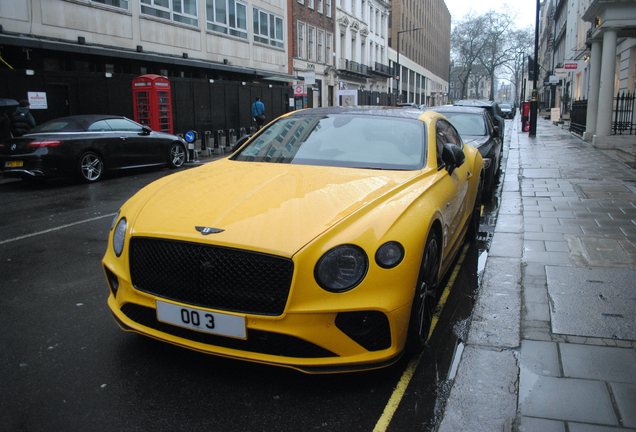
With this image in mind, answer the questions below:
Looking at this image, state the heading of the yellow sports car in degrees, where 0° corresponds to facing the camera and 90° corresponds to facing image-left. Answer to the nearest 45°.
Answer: approximately 45°

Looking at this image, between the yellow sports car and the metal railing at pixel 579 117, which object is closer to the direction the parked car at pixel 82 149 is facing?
the metal railing

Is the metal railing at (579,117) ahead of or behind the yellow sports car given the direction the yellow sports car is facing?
behind

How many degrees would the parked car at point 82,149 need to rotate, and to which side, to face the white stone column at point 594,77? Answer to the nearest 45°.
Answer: approximately 45° to its right

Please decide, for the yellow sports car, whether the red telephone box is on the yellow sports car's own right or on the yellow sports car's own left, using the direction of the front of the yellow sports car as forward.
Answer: on the yellow sports car's own right

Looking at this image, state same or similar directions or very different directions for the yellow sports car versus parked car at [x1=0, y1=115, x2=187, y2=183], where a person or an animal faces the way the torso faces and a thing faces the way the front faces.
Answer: very different directions

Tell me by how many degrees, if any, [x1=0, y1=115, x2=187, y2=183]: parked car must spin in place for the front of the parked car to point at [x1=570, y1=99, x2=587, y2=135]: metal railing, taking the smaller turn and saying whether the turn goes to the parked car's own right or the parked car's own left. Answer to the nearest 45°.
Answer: approximately 45° to the parked car's own right

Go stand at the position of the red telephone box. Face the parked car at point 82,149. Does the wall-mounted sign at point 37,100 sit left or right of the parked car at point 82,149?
right

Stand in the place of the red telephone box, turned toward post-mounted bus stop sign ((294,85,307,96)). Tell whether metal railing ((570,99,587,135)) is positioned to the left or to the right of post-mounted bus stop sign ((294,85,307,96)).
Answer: right

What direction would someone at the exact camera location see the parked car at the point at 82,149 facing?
facing away from the viewer and to the right of the viewer
